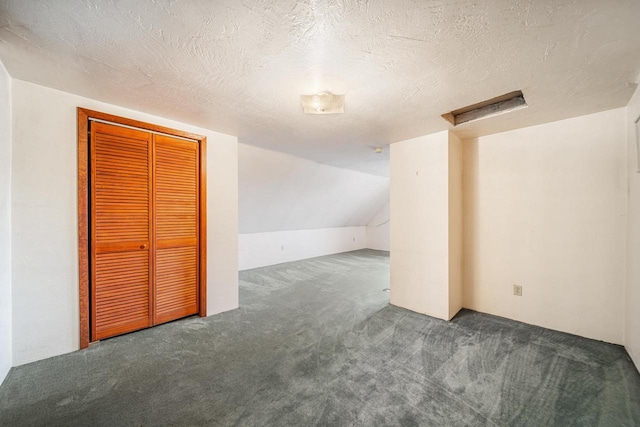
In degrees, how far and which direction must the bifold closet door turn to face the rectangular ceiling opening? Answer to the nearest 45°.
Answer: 0° — it already faces it

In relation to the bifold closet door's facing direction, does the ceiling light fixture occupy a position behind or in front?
in front
